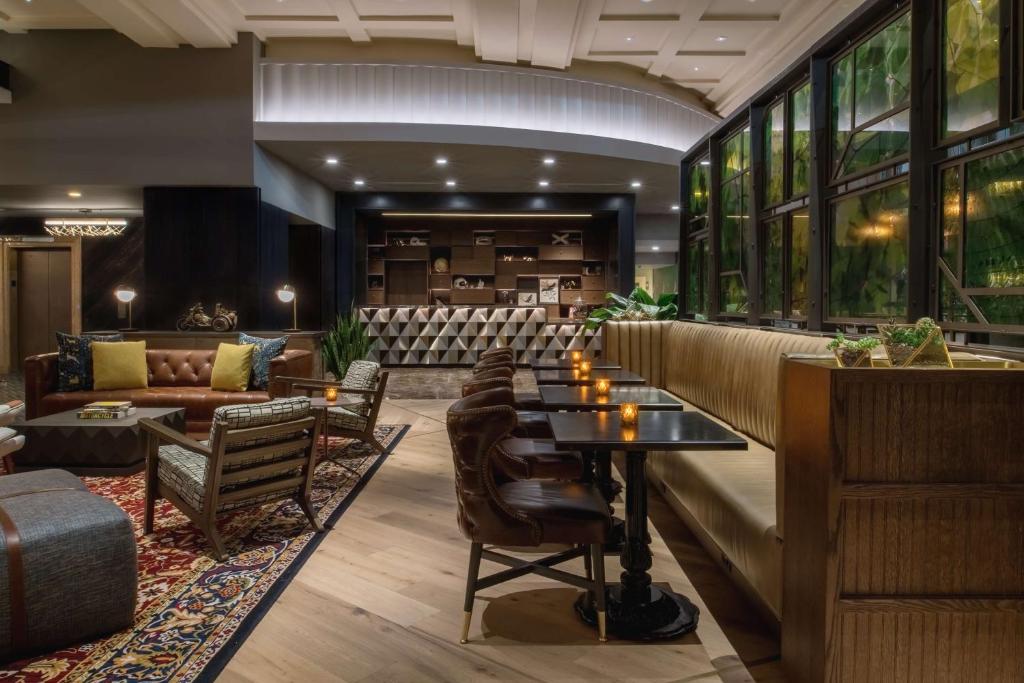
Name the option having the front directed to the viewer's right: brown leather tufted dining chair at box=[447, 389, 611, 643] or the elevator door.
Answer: the brown leather tufted dining chair

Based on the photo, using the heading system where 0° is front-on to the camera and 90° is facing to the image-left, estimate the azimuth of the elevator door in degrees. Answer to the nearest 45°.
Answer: approximately 0°

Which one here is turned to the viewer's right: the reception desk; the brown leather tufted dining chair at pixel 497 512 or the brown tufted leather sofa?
the brown leather tufted dining chair

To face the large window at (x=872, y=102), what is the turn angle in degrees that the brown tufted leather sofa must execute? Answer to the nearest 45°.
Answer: approximately 45° to its left

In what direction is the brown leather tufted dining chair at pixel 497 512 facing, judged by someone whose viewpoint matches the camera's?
facing to the right of the viewer

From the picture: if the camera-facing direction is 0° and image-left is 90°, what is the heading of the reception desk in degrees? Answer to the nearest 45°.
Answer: approximately 0°

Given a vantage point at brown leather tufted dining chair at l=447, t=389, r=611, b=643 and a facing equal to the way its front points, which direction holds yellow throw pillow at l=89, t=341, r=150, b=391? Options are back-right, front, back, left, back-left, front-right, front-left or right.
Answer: back-left

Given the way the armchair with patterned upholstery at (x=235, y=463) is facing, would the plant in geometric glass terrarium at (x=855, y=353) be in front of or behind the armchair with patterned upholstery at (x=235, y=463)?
behind

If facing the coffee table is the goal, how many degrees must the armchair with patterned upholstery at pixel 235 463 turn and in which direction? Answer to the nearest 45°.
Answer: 0° — it already faces it
